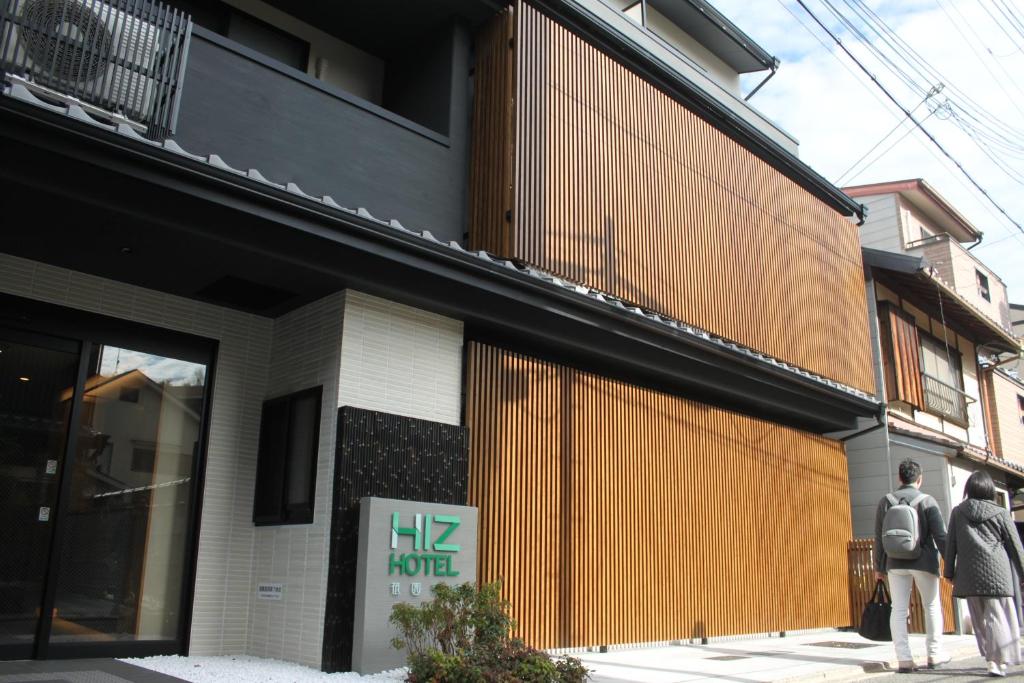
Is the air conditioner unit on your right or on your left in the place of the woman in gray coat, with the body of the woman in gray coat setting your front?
on your left

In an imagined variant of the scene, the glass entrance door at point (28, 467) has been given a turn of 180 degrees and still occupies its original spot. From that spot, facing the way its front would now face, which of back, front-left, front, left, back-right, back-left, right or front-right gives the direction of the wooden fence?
right

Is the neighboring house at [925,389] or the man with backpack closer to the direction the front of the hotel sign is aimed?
the man with backpack

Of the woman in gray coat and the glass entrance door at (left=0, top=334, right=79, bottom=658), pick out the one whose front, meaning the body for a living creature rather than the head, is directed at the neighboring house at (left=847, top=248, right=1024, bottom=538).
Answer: the woman in gray coat

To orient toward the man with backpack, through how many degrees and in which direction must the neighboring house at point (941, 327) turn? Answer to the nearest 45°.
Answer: approximately 45° to its right

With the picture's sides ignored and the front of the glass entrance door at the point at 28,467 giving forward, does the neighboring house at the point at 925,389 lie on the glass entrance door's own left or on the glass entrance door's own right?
on the glass entrance door's own left

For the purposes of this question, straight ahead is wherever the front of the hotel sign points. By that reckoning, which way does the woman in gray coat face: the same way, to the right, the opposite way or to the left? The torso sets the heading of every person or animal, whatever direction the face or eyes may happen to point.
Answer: to the left

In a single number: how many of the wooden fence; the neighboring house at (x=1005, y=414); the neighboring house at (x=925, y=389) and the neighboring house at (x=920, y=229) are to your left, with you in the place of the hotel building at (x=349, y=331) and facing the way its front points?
4

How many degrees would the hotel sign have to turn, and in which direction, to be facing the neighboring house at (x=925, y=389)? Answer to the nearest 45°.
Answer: approximately 90° to its left

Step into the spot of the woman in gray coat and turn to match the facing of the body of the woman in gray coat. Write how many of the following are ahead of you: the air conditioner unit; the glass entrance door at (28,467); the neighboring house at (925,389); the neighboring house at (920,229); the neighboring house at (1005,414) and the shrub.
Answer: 3

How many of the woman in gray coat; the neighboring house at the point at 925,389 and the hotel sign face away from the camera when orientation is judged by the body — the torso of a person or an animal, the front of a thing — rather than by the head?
1

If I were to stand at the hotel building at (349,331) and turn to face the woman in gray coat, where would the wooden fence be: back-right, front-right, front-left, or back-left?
front-left

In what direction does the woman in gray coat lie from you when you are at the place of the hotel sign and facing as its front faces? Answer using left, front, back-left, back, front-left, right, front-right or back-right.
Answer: front-left

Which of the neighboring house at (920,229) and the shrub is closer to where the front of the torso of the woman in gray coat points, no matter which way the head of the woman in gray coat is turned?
the neighboring house

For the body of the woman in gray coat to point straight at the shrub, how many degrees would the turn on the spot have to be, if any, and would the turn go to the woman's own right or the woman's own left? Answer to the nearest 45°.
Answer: approximately 135° to the woman's own left

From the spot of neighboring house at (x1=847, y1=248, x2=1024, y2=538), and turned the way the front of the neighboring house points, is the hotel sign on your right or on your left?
on your right

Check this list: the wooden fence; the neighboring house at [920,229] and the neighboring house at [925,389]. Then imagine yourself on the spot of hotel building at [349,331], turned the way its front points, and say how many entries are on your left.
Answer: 3

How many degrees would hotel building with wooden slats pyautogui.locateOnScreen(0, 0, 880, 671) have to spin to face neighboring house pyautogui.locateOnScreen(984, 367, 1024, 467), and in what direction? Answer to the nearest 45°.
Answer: approximately 90° to its left

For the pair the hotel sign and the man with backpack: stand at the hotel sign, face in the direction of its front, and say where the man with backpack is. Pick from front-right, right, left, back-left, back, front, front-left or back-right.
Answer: front-left

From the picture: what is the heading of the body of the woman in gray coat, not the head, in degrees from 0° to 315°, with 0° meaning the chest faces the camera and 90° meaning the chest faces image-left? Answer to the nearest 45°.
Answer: approximately 180°

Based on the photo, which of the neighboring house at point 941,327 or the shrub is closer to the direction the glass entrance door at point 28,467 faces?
the shrub
